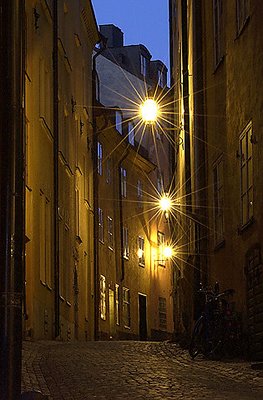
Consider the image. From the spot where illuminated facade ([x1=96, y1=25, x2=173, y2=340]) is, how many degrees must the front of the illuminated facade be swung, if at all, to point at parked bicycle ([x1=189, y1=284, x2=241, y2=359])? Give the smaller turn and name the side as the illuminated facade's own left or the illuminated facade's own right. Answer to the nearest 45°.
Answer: approximately 45° to the illuminated facade's own right

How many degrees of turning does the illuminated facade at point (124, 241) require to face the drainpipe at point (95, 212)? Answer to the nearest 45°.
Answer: approximately 45° to its right

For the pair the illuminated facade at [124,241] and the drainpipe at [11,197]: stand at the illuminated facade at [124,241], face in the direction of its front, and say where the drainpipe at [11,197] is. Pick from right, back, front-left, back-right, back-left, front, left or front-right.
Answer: front-right

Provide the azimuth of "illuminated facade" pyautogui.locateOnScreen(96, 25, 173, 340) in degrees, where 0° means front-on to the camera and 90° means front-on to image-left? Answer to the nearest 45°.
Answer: approximately 315°

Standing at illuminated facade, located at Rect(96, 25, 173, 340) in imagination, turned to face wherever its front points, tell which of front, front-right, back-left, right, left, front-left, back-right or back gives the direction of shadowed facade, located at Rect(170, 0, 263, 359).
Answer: front-right
